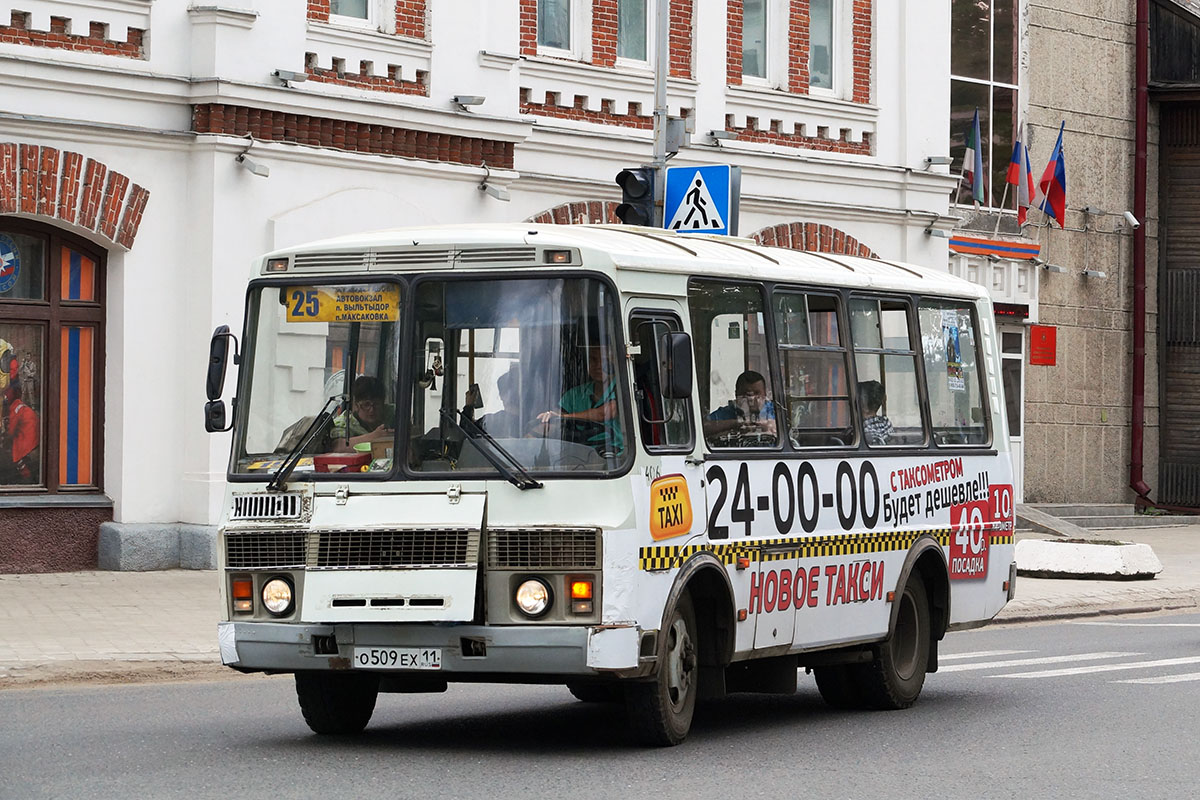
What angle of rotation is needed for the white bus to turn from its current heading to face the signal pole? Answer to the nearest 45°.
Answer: approximately 135° to its right

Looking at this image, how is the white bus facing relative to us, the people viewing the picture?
facing the viewer and to the left of the viewer

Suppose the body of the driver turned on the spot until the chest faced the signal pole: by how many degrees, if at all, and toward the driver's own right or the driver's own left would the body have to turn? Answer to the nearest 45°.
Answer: approximately 135° to the driver's own right

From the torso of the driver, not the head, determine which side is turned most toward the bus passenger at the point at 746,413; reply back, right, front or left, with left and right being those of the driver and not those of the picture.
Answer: back

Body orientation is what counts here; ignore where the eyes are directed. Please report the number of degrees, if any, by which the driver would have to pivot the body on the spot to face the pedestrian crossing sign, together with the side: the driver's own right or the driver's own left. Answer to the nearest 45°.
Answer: approximately 135° to the driver's own right

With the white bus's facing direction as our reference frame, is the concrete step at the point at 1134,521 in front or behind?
behind

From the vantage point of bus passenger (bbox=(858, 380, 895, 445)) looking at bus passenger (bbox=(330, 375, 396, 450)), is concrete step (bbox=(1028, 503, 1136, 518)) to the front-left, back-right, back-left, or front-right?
back-right
